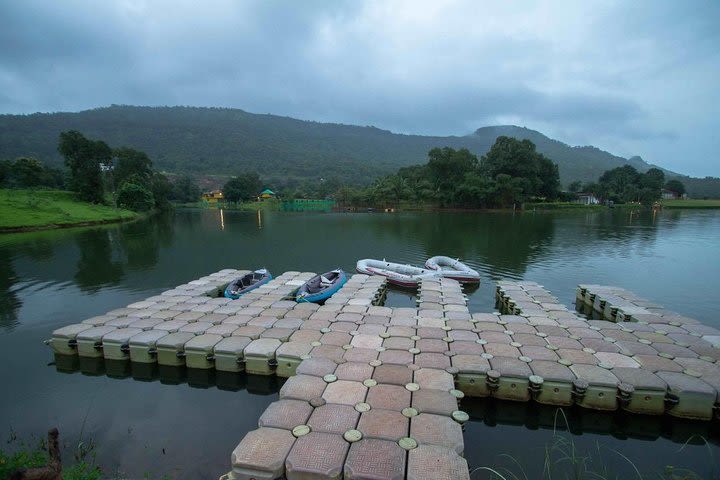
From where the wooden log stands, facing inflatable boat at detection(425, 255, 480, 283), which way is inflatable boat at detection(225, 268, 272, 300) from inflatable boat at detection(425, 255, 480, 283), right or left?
left

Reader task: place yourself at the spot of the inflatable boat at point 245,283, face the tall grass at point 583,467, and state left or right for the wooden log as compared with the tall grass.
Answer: right

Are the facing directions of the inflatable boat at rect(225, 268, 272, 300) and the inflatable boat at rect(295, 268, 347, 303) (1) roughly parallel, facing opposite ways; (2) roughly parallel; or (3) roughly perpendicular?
roughly parallel

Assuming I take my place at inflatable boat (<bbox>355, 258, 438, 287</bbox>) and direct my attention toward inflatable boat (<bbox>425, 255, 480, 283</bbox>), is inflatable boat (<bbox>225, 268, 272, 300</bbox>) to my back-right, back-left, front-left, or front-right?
back-right

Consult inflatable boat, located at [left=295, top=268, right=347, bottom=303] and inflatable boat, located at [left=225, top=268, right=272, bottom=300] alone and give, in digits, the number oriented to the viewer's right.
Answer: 0
